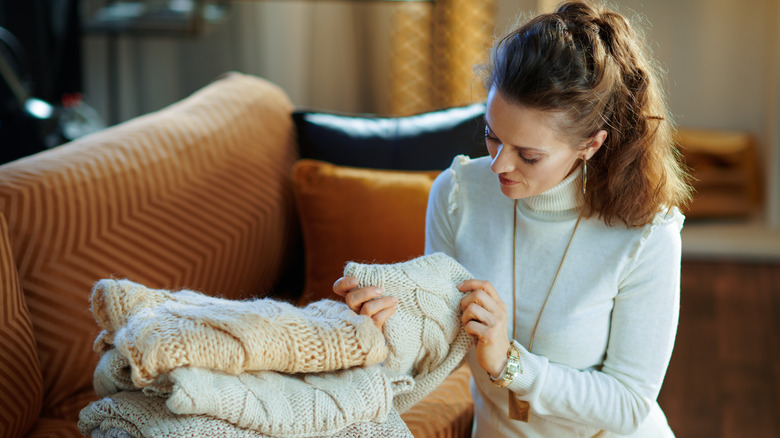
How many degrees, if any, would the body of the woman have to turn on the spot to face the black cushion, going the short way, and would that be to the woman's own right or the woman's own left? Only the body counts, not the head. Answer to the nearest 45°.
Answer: approximately 90° to the woman's own right

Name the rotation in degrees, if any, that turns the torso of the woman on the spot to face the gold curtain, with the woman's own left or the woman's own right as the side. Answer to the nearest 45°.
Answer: approximately 135° to the woman's own right

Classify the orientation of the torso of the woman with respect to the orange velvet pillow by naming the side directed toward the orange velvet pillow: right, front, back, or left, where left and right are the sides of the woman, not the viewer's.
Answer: right

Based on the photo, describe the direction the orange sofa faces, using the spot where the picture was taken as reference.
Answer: facing the viewer and to the right of the viewer
